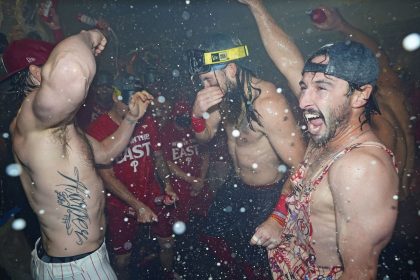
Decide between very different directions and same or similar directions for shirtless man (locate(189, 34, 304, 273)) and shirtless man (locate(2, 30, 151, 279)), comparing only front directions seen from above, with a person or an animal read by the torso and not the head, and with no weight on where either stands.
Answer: very different directions

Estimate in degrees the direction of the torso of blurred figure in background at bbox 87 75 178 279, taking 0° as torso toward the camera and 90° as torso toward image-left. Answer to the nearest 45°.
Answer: approximately 0°

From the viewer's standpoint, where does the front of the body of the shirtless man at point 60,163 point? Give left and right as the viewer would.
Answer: facing to the right of the viewer
